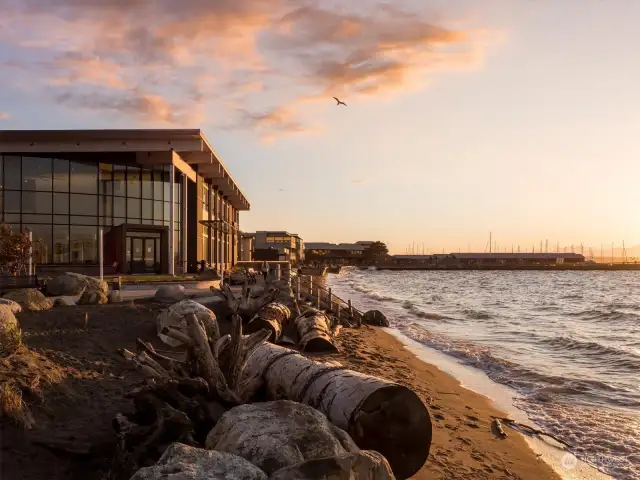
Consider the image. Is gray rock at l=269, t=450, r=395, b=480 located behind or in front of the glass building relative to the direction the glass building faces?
in front

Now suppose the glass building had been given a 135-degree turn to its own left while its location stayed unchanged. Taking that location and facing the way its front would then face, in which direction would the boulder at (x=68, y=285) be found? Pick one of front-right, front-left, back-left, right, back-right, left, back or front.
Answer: back-right

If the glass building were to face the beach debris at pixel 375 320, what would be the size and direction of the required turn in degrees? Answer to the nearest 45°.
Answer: approximately 45° to its left

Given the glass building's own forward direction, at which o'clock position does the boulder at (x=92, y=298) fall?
The boulder is roughly at 12 o'clock from the glass building.

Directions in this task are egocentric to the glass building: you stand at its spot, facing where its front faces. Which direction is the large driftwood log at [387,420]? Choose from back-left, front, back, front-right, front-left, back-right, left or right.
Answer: front

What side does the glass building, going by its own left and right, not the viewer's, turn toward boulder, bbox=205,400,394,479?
front

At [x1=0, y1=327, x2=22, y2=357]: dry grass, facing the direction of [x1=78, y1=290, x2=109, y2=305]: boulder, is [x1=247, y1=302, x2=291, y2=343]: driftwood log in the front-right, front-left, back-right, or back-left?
front-right

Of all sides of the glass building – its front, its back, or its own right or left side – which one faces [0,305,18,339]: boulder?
front

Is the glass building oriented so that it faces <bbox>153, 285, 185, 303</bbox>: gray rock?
yes

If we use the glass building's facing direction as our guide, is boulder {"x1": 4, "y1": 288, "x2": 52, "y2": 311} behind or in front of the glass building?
in front

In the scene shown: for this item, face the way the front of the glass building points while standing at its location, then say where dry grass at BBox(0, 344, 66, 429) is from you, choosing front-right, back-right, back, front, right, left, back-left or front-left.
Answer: front

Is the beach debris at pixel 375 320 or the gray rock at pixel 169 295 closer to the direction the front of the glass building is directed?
the gray rock

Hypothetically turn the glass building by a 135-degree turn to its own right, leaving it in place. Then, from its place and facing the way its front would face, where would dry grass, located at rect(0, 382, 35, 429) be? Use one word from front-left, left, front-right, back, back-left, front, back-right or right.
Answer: back-left

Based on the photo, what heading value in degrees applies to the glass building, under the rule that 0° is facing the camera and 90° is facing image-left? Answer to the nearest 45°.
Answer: approximately 0°

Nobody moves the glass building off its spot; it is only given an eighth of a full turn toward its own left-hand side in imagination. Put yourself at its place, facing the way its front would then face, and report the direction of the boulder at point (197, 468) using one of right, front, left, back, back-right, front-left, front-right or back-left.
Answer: front-right
